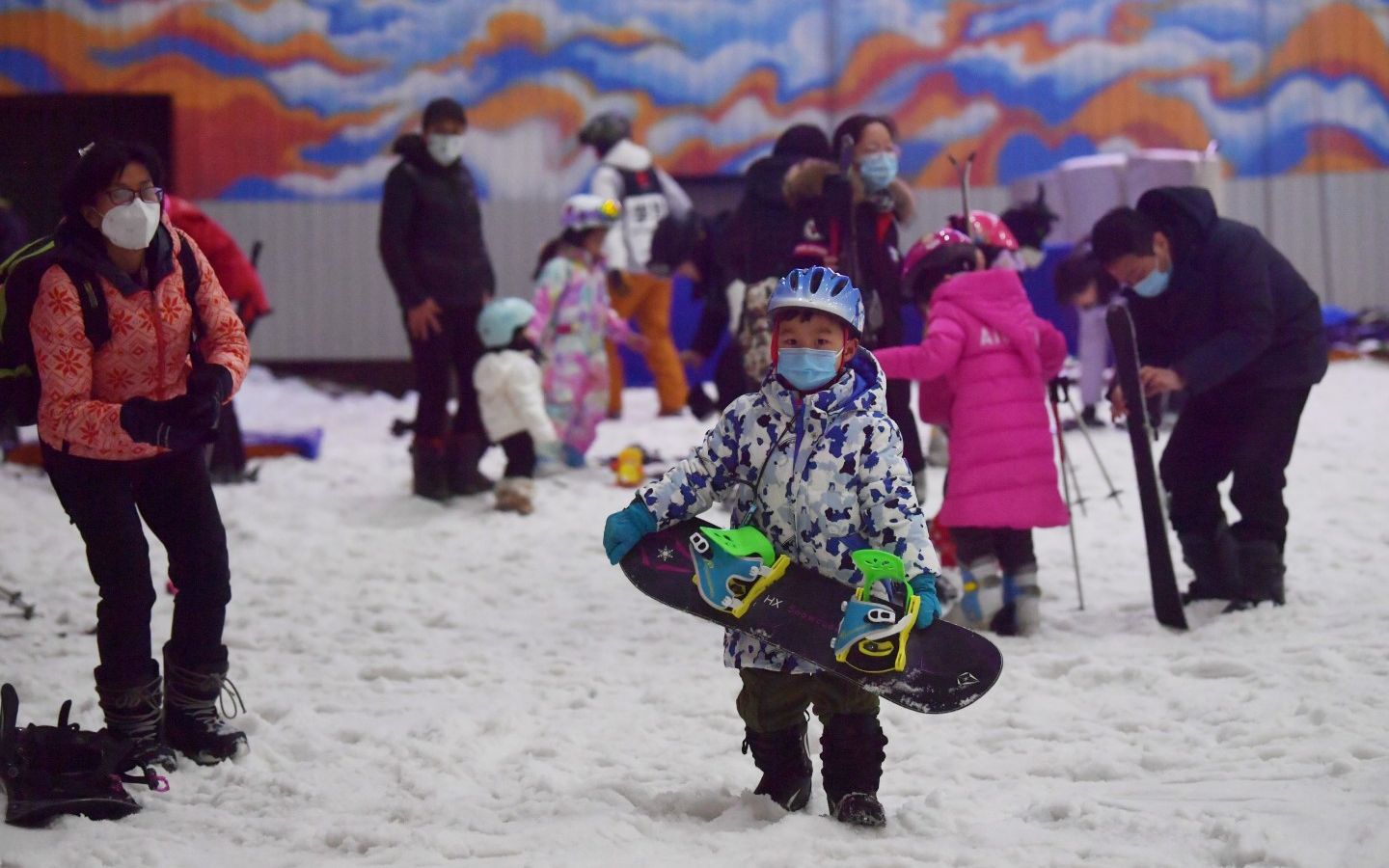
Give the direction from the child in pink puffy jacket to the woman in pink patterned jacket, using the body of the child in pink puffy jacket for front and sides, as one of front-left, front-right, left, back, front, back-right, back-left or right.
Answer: left

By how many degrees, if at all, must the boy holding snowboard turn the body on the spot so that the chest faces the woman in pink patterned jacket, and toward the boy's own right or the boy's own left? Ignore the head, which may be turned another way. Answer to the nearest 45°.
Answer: approximately 90° to the boy's own right

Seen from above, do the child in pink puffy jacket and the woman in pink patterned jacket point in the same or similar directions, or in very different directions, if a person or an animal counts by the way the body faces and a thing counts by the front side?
very different directions

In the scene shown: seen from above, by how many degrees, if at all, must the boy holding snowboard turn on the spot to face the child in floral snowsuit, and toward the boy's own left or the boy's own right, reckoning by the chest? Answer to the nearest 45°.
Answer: approximately 180°

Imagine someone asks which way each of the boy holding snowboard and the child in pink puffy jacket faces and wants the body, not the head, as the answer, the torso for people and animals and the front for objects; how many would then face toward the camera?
1

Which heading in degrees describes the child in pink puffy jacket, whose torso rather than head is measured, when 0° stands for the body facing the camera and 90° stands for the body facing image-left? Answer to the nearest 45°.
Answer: approximately 135°

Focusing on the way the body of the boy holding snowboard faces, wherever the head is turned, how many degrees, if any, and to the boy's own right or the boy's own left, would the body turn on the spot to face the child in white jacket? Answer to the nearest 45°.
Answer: approximately 180°
